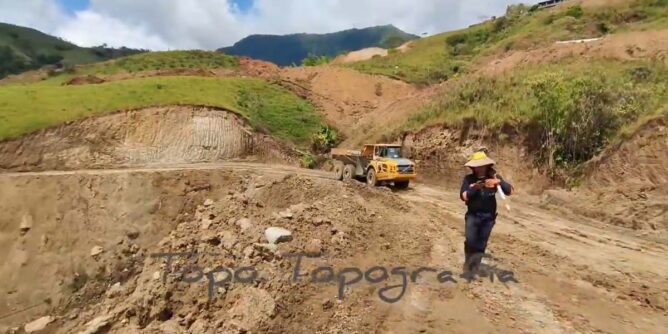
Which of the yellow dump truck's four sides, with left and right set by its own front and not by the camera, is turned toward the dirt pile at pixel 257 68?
back

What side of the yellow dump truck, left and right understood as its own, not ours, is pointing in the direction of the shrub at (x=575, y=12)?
left

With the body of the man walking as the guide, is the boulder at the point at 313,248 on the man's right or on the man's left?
on the man's right

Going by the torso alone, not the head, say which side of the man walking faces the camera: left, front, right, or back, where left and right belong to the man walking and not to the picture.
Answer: front

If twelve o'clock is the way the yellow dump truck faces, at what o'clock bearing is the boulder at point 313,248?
The boulder is roughly at 2 o'clock from the yellow dump truck.

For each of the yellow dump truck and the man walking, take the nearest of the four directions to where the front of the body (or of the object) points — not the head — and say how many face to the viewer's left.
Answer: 0

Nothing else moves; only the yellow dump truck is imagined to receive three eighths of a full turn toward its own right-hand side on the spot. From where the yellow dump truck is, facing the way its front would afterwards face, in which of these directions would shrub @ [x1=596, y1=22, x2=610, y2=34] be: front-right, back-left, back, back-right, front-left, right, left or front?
back-right

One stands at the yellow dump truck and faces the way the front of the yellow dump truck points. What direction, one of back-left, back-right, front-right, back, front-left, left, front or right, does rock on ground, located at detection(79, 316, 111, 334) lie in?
right

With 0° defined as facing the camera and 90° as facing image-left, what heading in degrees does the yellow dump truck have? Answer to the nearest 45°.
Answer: approximately 315°

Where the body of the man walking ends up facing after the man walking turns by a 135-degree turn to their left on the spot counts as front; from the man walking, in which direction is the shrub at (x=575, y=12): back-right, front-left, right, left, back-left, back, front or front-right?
front-left

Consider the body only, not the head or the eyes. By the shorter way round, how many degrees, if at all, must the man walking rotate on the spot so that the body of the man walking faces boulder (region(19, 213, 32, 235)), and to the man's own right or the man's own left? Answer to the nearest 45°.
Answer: approximately 90° to the man's own right

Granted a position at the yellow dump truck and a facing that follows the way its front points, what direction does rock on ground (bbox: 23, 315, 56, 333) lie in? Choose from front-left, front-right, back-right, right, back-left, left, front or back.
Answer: right
